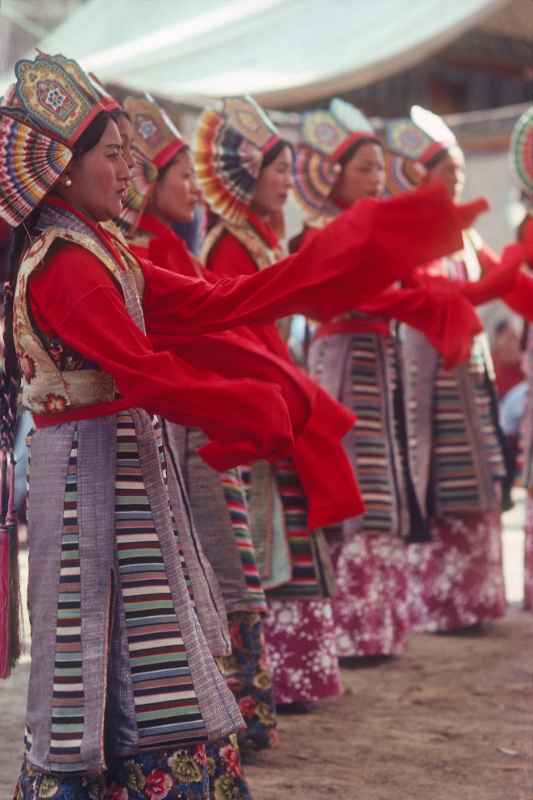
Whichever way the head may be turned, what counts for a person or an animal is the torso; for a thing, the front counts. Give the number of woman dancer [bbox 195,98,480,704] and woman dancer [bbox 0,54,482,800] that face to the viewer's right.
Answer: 2

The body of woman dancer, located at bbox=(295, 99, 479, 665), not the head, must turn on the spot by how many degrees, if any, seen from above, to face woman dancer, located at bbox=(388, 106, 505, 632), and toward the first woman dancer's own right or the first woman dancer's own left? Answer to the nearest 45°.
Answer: approximately 90° to the first woman dancer's own left

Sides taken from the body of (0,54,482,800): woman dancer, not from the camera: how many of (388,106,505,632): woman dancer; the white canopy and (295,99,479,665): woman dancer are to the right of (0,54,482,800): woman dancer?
0

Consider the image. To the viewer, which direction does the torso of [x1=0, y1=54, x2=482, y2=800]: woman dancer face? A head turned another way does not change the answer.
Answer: to the viewer's right

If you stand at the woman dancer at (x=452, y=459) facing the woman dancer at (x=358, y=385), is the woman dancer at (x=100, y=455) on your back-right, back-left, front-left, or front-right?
front-left

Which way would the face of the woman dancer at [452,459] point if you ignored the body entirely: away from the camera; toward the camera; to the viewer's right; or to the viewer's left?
to the viewer's right

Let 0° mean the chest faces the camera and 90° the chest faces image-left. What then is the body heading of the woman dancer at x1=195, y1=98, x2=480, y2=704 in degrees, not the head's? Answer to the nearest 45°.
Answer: approximately 270°

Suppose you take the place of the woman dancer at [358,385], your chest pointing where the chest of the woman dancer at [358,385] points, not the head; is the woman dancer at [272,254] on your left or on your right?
on your right

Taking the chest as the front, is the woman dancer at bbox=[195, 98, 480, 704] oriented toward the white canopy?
no

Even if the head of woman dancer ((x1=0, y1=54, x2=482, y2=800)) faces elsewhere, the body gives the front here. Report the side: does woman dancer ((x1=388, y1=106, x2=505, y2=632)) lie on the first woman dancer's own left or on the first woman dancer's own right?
on the first woman dancer's own left

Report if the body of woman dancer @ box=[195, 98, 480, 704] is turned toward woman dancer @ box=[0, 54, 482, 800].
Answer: no

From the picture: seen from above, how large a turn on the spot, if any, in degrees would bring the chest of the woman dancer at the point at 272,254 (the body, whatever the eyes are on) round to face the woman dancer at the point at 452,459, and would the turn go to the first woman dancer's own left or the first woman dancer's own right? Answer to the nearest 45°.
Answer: approximately 45° to the first woman dancer's own left
